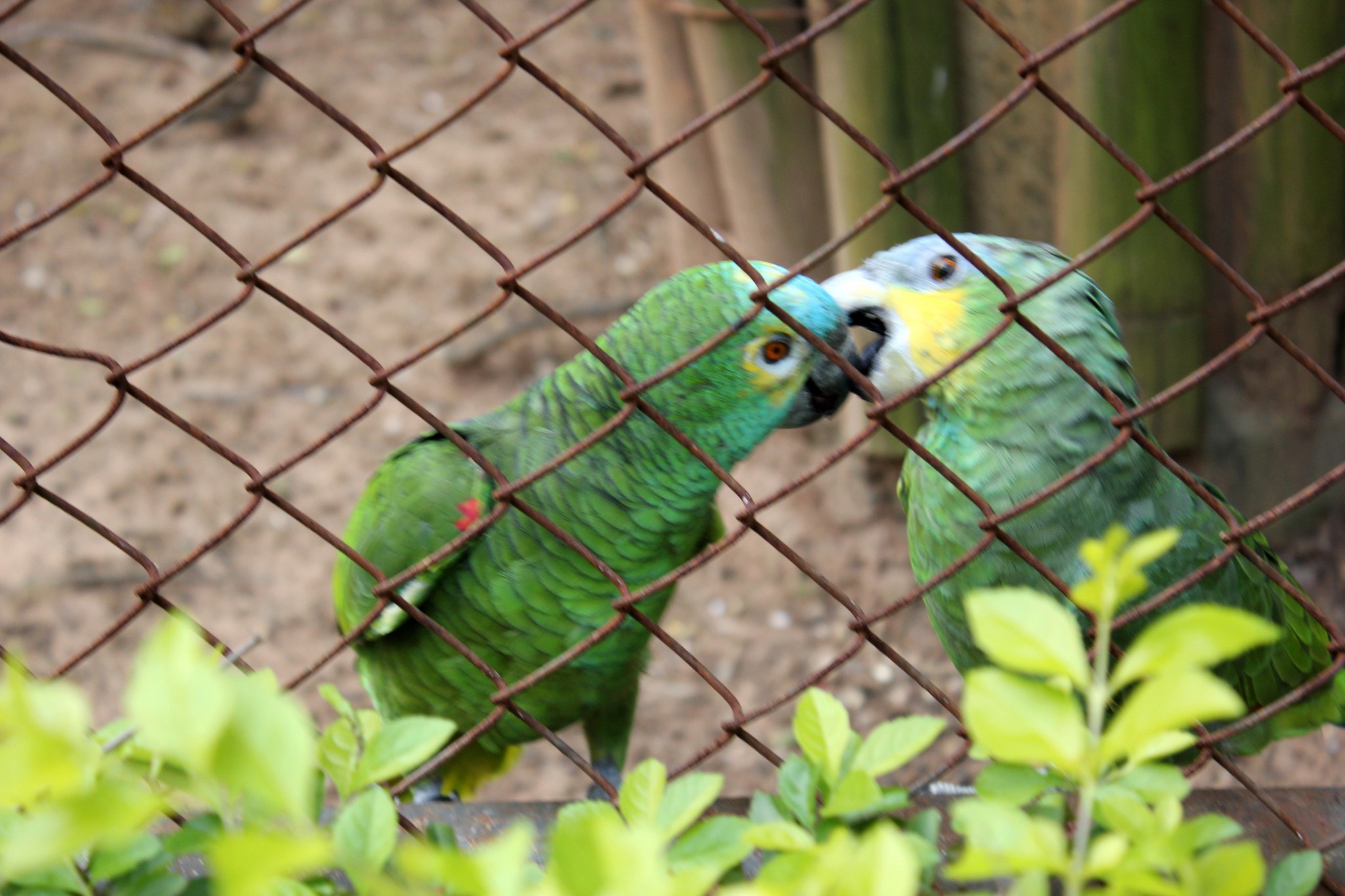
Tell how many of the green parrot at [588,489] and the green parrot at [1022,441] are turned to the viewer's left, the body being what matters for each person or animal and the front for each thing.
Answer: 1

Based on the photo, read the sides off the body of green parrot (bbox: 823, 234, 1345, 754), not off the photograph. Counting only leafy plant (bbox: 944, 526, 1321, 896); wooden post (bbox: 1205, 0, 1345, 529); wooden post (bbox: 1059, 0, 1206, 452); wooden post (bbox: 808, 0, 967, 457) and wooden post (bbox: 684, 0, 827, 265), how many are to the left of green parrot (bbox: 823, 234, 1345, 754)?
1

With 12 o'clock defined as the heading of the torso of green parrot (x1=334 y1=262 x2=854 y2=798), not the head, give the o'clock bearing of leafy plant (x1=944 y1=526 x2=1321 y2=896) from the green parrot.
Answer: The leafy plant is roughly at 1 o'clock from the green parrot.

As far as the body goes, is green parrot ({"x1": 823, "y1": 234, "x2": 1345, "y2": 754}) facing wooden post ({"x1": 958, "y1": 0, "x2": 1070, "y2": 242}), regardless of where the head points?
no

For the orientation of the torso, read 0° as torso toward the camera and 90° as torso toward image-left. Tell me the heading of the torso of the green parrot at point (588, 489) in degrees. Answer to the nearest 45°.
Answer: approximately 315°

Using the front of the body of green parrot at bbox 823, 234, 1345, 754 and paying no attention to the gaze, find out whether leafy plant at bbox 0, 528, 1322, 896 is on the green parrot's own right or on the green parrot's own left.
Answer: on the green parrot's own left

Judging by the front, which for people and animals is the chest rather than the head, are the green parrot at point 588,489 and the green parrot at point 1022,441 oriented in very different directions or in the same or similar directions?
very different directions

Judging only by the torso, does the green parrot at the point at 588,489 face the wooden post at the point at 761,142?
no

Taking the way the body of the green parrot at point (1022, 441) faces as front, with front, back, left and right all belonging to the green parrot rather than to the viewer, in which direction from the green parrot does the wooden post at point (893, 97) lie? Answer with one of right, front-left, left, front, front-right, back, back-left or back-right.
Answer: right

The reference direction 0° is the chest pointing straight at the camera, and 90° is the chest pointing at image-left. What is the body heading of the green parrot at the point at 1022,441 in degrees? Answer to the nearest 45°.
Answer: approximately 90°

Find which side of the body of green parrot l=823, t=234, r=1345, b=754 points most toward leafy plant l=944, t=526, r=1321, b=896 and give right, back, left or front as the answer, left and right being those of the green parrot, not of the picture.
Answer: left
